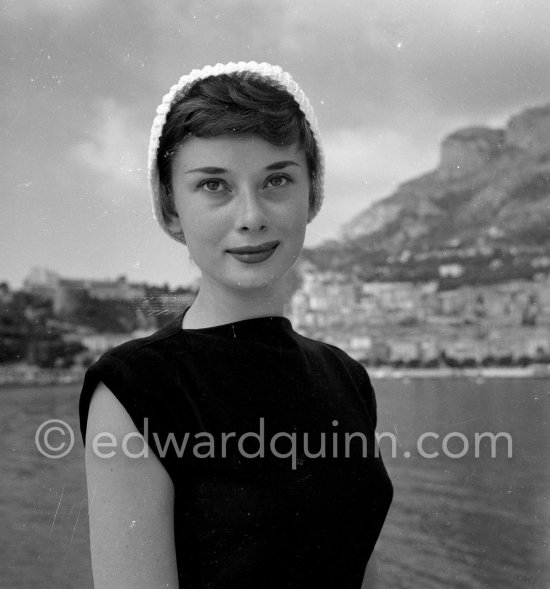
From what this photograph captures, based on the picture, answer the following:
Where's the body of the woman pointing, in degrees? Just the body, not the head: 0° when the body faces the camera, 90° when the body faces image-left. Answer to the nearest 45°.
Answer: approximately 315°

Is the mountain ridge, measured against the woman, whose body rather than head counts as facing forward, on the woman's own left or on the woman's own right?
on the woman's own left

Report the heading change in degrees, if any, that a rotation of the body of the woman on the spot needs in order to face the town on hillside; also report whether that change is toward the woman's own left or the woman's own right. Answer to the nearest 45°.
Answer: approximately 135° to the woman's own left

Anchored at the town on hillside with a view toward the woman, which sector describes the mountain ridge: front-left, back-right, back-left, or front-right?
back-left
